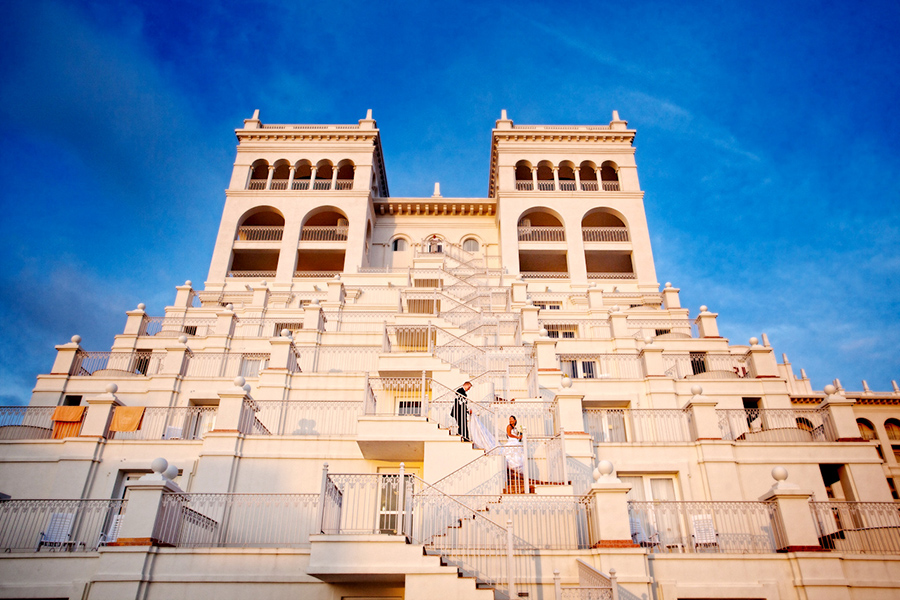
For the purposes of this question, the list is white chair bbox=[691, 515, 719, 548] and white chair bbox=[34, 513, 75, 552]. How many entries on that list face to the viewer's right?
0

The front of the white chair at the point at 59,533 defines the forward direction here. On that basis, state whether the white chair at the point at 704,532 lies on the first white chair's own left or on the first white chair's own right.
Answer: on the first white chair's own left

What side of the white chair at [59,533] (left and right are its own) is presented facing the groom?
left

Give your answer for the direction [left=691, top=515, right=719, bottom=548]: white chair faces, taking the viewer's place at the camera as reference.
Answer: facing the viewer

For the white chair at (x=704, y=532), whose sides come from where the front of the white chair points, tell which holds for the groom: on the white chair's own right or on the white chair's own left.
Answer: on the white chair's own right

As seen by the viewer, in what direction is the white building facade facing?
toward the camera

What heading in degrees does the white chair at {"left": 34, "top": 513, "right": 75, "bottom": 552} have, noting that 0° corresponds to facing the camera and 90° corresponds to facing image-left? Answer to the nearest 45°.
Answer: approximately 45°
